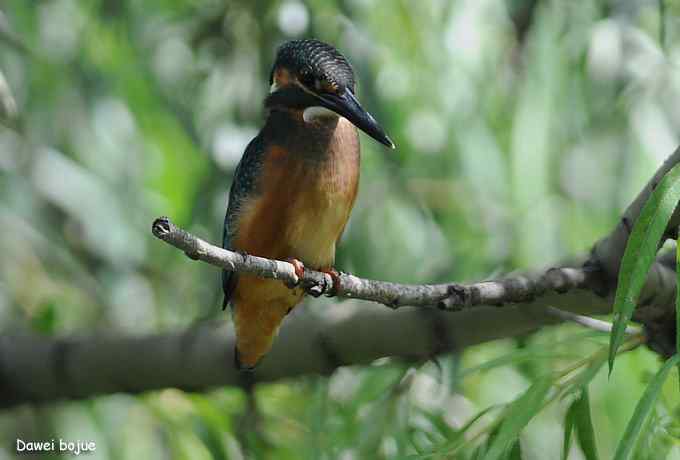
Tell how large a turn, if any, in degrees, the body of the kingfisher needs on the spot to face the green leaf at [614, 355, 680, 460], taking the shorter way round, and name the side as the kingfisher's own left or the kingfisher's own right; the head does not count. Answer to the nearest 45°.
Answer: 0° — it already faces it

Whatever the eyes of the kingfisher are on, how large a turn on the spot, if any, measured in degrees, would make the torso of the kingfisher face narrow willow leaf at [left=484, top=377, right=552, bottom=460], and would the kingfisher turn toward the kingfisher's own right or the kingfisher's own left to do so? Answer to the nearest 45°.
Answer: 0° — it already faces it

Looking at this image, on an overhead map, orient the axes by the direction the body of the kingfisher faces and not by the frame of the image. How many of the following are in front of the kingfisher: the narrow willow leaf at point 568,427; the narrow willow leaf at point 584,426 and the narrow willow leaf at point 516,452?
3

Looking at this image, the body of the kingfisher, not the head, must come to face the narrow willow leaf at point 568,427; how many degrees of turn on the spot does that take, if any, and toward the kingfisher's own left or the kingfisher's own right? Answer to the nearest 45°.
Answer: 0° — it already faces it

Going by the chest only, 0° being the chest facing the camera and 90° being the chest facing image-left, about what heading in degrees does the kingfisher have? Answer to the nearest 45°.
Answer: approximately 315°
